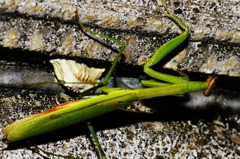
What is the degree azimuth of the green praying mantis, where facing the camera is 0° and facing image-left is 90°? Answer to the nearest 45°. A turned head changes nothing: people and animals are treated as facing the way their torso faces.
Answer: approximately 270°
